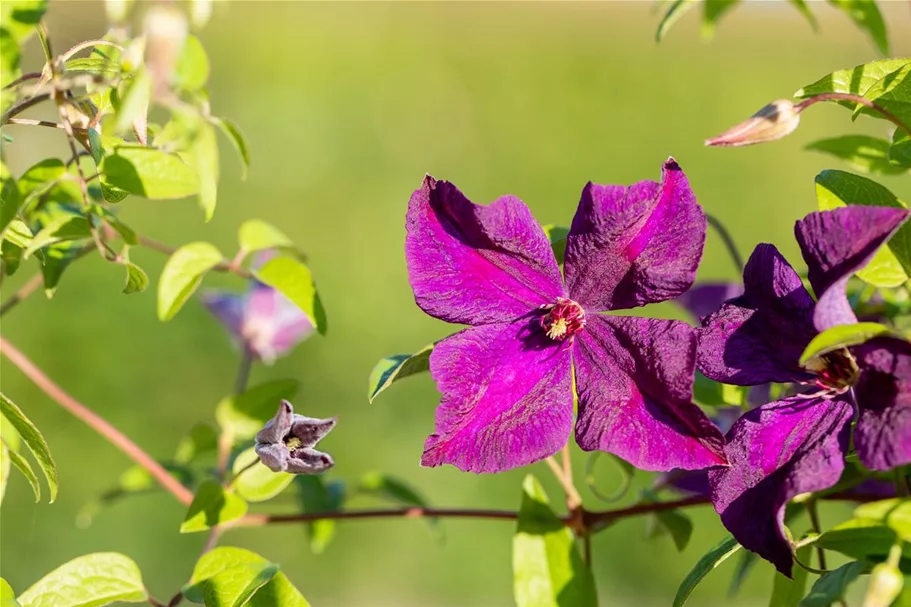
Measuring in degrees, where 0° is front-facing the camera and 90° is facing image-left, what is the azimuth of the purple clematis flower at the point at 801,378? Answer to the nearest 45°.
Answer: approximately 45°

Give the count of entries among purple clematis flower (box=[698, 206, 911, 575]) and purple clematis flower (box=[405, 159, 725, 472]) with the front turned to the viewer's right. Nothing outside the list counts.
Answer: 0

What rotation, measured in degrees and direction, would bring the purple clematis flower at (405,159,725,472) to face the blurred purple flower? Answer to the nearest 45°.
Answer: approximately 135° to its right

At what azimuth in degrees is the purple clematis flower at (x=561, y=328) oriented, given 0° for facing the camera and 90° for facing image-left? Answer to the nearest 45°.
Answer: approximately 0°
